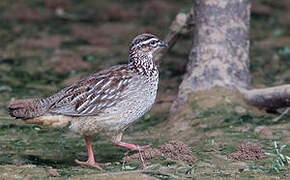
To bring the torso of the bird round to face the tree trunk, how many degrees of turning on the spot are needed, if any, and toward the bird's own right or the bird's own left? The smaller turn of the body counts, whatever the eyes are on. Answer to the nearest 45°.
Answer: approximately 45° to the bird's own left

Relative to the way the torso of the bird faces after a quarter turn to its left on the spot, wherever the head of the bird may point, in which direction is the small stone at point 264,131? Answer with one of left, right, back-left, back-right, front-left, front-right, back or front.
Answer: right

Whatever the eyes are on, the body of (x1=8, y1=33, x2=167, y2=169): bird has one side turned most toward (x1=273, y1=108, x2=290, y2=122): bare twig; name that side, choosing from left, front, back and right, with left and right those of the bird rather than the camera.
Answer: front

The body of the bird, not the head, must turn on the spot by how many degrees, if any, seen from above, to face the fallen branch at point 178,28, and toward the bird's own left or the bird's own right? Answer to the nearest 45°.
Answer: approximately 45° to the bird's own left

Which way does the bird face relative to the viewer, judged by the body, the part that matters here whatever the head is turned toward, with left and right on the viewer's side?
facing to the right of the viewer

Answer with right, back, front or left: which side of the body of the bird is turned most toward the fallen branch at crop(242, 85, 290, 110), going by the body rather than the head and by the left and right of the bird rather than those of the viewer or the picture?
front
